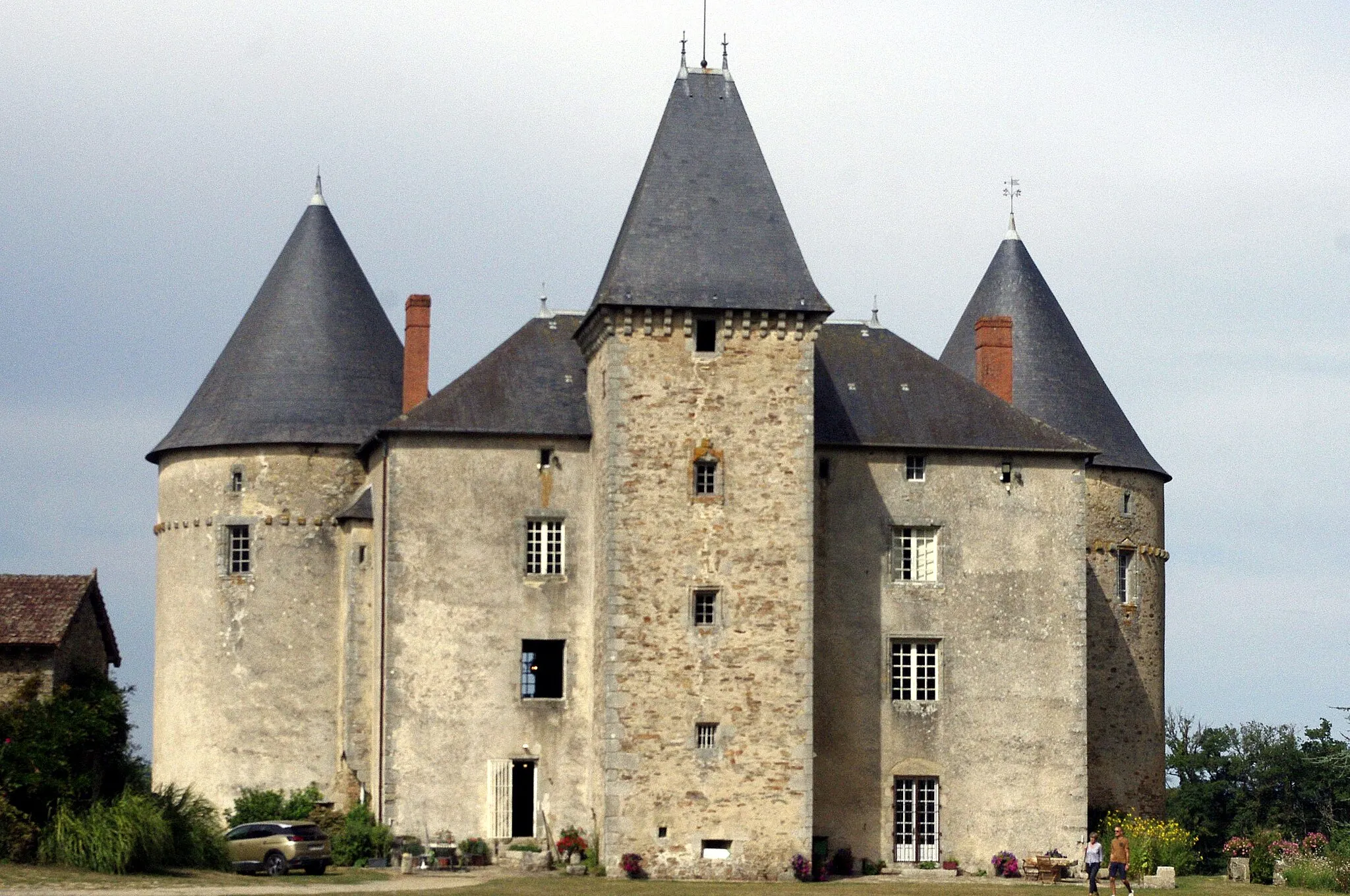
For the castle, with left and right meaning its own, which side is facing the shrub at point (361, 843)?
right

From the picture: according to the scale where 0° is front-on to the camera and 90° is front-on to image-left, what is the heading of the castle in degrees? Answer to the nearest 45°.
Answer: approximately 0°

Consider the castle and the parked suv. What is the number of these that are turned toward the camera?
1
